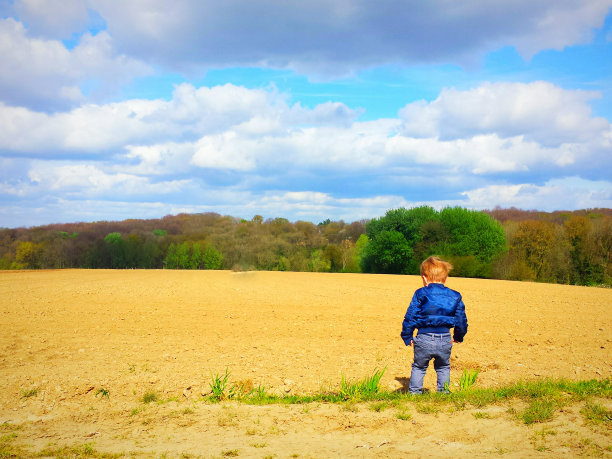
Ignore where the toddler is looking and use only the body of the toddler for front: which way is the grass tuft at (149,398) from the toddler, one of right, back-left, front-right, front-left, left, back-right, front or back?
left

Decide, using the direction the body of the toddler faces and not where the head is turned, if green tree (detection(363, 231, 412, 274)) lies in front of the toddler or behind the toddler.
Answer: in front

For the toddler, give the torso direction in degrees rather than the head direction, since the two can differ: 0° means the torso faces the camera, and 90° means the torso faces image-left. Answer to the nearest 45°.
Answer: approximately 180°

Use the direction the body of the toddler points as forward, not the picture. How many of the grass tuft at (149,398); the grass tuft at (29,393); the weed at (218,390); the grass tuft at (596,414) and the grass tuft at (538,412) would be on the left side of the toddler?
3

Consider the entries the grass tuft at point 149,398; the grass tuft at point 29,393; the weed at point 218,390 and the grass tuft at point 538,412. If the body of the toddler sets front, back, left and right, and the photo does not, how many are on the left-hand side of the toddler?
3

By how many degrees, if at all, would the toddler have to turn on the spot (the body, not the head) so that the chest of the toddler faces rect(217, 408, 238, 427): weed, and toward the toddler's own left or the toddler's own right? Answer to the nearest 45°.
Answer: approximately 90° to the toddler's own left

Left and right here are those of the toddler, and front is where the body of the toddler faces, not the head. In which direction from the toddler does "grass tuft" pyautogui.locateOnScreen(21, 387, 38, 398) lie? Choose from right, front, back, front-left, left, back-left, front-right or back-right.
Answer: left

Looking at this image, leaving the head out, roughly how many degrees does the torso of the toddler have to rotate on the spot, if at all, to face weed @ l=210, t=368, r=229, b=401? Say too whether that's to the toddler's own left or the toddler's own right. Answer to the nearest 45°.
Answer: approximately 90° to the toddler's own left

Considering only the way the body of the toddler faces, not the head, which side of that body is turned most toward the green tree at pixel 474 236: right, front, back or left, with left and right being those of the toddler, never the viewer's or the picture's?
front

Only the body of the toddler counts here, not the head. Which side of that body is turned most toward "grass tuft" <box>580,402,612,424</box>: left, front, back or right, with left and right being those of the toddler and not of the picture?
right
